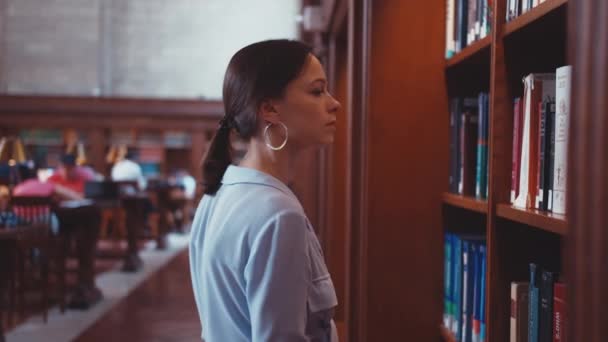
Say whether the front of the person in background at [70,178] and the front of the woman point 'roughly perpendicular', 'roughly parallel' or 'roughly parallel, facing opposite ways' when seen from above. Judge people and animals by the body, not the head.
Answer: roughly perpendicular

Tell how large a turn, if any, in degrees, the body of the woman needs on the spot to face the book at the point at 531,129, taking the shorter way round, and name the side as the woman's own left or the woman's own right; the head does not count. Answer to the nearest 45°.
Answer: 0° — they already face it

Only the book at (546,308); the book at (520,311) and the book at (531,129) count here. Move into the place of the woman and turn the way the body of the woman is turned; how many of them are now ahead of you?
3

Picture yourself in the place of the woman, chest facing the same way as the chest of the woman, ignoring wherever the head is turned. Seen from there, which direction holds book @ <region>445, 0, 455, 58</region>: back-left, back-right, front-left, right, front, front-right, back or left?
front-left

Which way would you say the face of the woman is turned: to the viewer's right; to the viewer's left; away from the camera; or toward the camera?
to the viewer's right

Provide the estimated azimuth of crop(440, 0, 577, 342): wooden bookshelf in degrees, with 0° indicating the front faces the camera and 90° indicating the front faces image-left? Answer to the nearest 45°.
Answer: approximately 45°

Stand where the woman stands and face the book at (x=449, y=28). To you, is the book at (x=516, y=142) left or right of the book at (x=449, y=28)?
right

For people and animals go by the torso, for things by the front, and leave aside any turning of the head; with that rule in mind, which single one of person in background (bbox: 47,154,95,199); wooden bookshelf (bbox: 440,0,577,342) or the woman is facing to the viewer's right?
the woman

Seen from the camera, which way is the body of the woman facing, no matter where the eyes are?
to the viewer's right

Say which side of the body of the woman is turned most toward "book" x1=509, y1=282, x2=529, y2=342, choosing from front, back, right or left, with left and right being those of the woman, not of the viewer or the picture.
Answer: front
